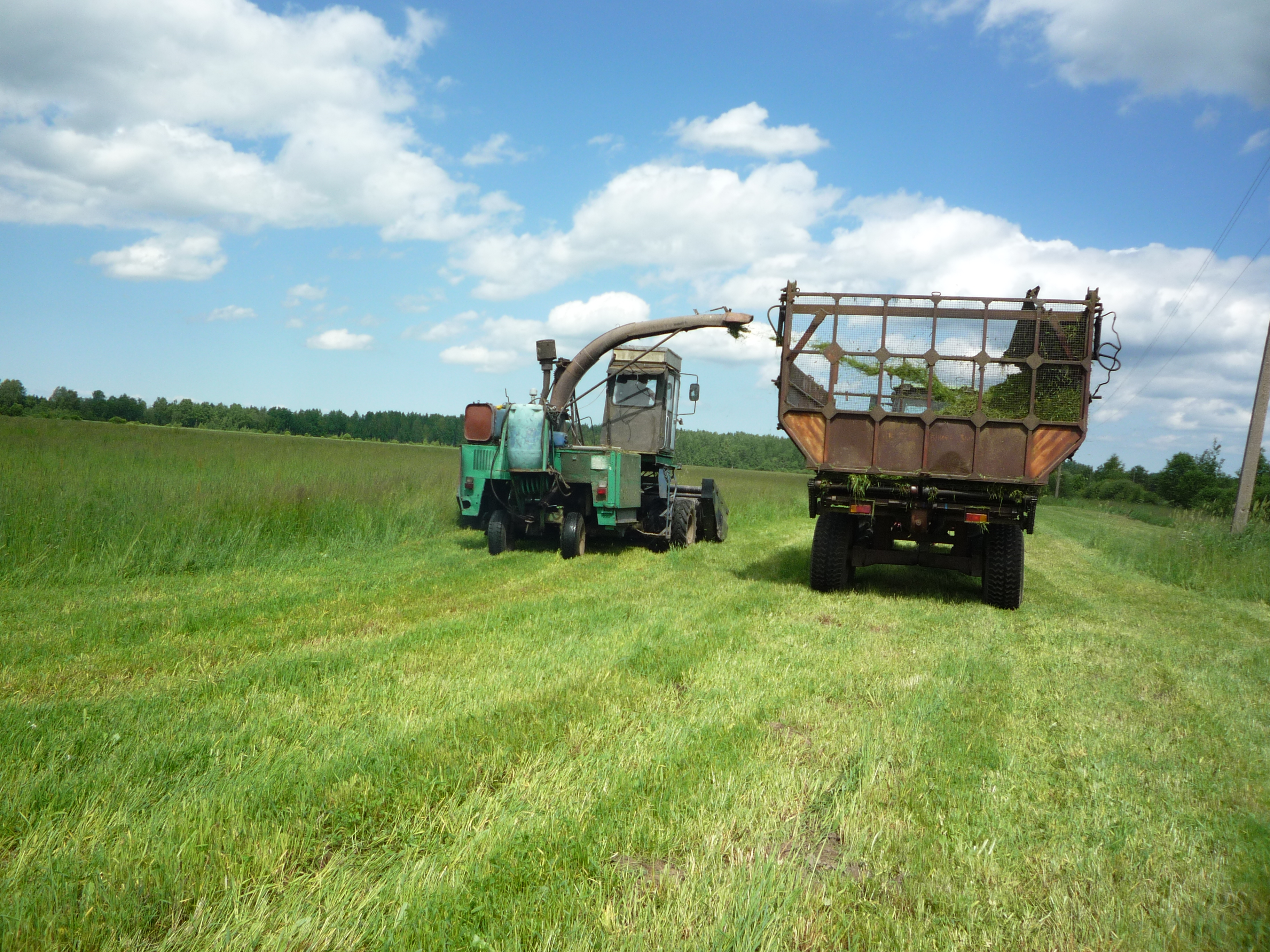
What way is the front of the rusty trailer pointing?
away from the camera

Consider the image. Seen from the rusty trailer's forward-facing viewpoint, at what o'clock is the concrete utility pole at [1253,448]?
The concrete utility pole is roughly at 1 o'clock from the rusty trailer.
